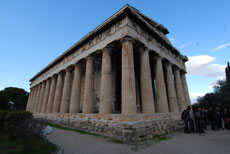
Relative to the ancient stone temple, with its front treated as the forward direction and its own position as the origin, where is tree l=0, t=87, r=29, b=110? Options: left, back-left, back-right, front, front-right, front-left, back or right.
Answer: back

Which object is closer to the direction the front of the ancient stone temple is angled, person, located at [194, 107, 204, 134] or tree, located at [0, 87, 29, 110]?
the person

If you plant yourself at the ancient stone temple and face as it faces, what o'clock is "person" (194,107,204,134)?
The person is roughly at 11 o'clock from the ancient stone temple.

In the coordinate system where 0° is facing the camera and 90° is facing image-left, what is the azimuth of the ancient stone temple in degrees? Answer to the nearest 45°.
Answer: approximately 315°
